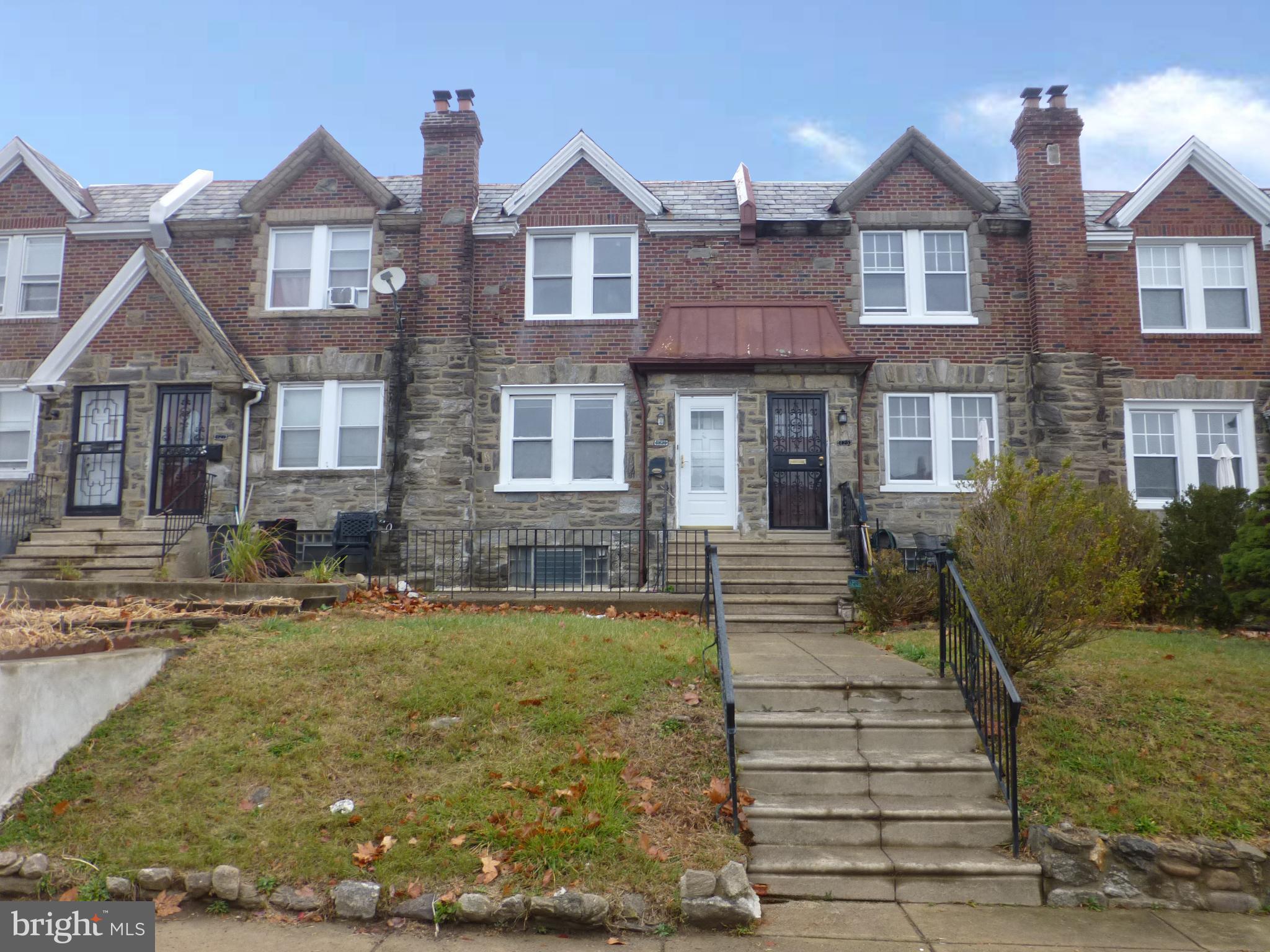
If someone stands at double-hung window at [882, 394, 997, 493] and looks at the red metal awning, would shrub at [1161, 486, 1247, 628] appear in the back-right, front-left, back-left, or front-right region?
back-left

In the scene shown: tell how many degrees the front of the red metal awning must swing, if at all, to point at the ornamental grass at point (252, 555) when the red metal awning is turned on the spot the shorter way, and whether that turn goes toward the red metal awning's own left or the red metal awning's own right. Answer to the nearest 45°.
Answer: approximately 45° to the red metal awning's own right

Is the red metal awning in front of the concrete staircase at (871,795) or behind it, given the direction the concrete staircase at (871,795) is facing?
behind

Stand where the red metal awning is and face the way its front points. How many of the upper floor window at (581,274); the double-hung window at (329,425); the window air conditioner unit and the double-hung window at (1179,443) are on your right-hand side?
3

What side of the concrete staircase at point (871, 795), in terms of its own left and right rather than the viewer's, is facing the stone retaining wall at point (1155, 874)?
left

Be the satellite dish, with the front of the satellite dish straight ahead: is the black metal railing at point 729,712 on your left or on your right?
on your left

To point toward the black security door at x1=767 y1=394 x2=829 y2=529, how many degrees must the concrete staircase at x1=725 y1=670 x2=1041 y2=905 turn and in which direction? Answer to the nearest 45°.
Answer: approximately 180°

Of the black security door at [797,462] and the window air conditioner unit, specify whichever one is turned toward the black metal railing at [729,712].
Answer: the black security door
